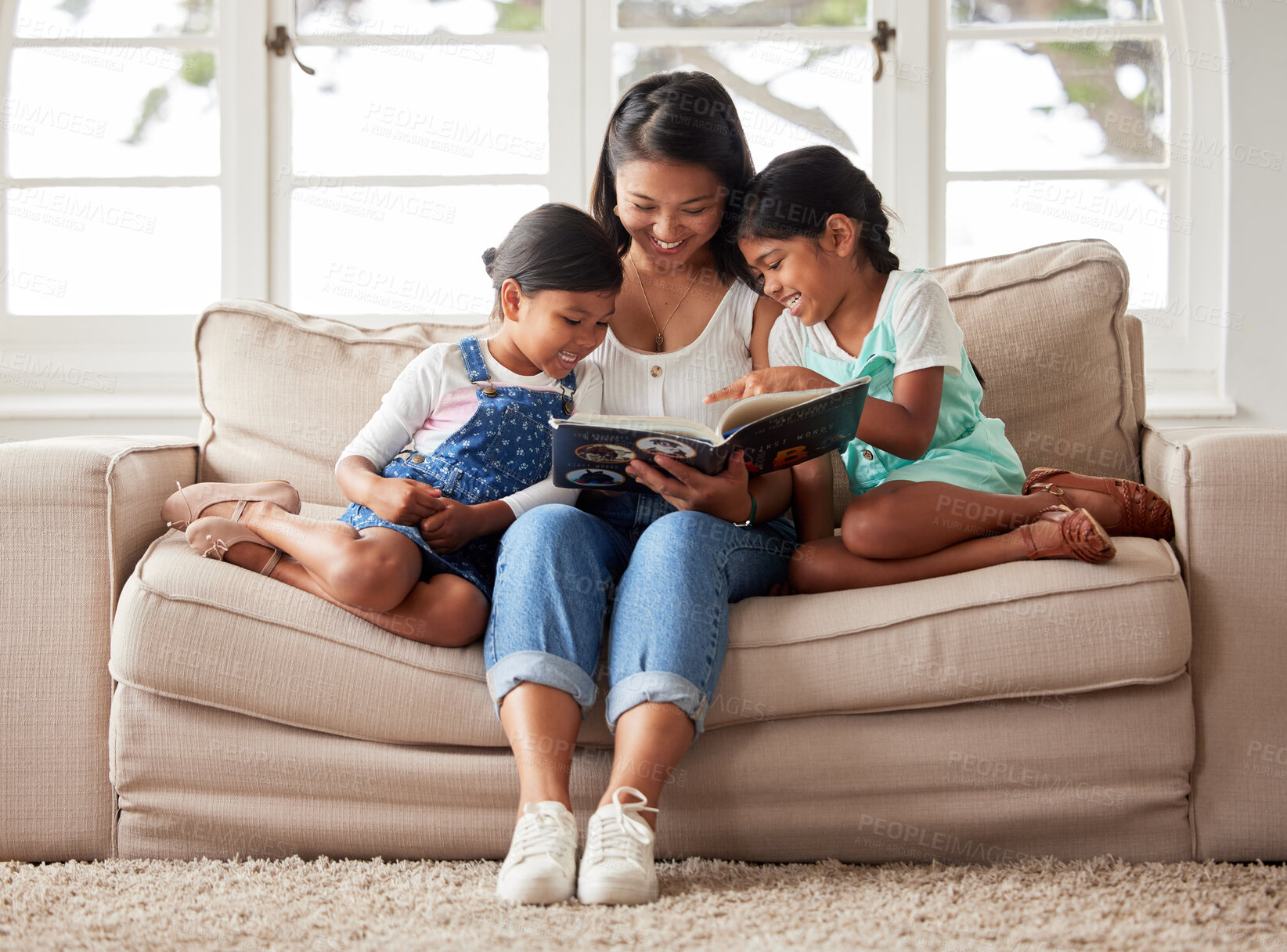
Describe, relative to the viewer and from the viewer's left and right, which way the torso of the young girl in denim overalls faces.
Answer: facing the viewer and to the right of the viewer

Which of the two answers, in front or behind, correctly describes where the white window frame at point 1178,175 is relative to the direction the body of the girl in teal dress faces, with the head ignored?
behind

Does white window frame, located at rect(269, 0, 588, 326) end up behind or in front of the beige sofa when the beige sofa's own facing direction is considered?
behind

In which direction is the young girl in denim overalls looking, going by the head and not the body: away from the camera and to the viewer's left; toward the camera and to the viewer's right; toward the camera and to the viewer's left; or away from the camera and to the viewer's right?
toward the camera and to the viewer's right

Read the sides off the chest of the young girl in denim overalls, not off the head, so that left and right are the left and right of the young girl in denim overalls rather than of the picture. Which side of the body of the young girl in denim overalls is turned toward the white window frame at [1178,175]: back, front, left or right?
left

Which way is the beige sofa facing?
toward the camera

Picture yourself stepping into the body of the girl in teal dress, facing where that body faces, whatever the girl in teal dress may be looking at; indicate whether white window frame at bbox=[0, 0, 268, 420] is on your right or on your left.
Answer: on your right

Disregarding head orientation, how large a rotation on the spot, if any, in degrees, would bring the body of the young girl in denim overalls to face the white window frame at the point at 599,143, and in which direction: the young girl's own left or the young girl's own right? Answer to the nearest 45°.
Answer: approximately 135° to the young girl's own left

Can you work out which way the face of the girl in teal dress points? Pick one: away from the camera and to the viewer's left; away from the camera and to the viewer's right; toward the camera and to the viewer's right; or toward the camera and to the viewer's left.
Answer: toward the camera and to the viewer's left

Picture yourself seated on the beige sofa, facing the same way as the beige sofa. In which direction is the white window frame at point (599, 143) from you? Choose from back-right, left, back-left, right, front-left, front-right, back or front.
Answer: back

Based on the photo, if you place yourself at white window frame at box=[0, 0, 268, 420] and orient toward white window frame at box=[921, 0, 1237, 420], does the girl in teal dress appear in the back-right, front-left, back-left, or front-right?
front-right
